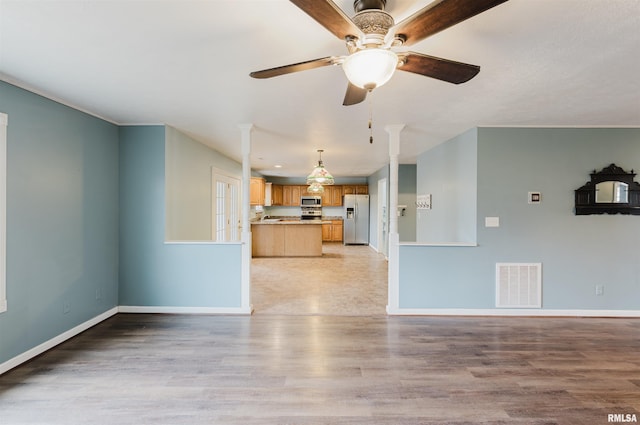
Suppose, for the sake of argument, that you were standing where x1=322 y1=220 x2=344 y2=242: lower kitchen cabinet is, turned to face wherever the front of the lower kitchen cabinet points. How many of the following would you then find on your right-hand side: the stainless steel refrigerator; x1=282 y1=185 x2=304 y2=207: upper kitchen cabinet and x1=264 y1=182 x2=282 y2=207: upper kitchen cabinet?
2

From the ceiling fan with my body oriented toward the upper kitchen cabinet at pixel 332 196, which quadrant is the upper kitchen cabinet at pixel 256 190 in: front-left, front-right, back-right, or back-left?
front-left

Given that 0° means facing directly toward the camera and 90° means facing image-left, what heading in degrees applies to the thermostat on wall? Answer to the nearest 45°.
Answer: approximately 0°

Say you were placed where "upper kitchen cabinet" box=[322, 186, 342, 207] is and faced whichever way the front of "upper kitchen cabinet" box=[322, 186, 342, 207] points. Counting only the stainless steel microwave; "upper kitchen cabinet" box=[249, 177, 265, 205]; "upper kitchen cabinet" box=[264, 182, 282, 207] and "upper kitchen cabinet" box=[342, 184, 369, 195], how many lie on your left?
1

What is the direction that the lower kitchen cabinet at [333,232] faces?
toward the camera

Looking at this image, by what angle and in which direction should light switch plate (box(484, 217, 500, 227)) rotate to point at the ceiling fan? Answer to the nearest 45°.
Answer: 0° — it already faces it

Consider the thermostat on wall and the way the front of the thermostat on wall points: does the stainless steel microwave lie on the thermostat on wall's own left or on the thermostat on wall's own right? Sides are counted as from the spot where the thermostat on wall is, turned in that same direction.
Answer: on the thermostat on wall's own right

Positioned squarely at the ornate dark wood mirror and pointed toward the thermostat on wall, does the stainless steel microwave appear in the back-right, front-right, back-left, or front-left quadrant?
front-right

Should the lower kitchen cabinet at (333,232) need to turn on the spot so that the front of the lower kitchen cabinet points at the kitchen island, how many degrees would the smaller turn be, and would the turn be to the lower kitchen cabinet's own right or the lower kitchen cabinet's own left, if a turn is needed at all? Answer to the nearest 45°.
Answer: approximately 45° to the lower kitchen cabinet's own right

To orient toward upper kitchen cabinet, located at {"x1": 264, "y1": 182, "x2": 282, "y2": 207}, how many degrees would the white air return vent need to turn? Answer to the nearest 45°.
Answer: approximately 135° to its right

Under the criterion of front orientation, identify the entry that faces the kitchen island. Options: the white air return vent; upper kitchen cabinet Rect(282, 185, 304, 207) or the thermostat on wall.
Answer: the upper kitchen cabinet

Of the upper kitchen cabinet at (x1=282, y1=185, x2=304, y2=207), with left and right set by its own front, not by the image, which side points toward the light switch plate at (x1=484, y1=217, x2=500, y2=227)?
front

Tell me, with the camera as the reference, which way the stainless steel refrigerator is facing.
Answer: facing the viewer

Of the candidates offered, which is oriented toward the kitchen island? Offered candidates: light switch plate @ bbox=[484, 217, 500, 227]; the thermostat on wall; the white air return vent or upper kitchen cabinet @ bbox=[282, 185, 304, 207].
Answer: the upper kitchen cabinet

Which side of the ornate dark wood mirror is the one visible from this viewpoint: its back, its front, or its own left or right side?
front

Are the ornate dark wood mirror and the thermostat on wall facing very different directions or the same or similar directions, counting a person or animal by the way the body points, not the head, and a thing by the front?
same or similar directions

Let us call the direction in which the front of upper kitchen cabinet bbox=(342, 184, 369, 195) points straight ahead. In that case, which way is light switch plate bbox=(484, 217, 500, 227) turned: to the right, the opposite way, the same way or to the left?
the same way
